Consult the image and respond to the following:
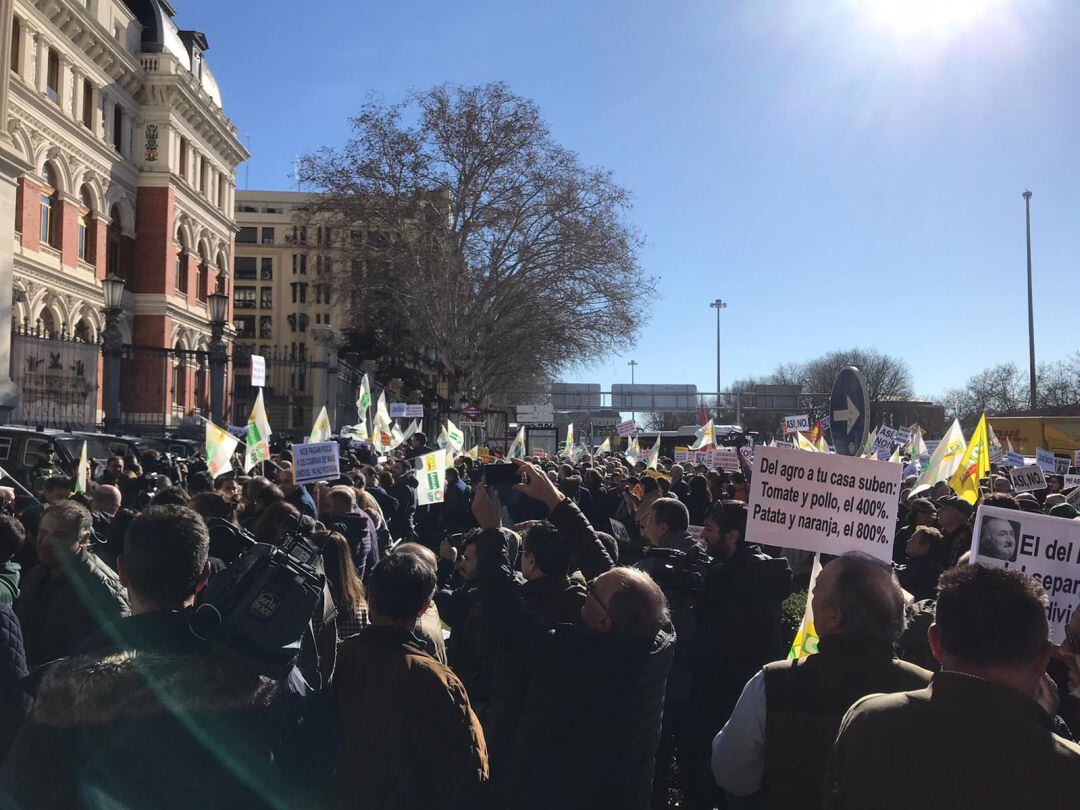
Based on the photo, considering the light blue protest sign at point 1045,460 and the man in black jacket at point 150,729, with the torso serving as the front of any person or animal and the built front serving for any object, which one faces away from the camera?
the man in black jacket

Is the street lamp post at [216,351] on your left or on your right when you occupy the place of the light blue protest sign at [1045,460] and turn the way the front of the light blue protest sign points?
on your right

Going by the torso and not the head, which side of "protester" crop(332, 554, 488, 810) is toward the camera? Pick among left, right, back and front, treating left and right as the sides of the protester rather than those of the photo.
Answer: back

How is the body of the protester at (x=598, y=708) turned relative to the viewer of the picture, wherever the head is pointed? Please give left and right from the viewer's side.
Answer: facing away from the viewer and to the left of the viewer

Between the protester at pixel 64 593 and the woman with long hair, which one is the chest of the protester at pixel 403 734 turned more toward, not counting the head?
the woman with long hair

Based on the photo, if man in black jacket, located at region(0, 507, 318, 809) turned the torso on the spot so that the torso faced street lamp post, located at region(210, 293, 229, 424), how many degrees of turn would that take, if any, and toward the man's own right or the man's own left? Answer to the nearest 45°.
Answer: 0° — they already face it

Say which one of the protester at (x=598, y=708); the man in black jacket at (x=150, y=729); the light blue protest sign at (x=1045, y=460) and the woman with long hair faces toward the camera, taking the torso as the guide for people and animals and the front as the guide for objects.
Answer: the light blue protest sign

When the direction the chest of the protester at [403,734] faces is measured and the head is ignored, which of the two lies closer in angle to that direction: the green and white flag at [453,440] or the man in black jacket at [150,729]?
the green and white flag

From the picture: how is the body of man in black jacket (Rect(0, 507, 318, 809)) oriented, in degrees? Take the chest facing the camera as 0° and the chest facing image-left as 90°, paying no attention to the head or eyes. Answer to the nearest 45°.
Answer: approximately 180°
